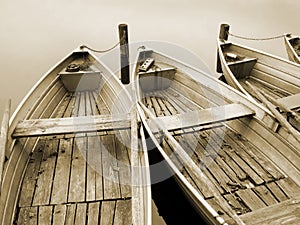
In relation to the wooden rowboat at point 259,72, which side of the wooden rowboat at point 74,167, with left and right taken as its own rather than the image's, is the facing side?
right

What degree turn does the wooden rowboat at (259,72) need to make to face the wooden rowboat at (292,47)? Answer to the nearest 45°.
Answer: approximately 90° to its right

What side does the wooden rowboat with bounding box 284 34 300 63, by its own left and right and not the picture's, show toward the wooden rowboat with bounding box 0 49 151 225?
left

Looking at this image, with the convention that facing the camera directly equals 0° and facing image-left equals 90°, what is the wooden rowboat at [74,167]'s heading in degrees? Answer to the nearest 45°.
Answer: approximately 180°

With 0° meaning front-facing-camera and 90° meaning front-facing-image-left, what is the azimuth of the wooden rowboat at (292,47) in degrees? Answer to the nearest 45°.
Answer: approximately 135°

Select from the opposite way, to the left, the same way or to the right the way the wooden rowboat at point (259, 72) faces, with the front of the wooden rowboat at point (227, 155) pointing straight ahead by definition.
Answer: the same way

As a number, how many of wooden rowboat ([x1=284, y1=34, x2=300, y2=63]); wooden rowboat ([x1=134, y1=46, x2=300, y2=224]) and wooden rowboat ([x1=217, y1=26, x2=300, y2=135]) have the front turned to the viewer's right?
0

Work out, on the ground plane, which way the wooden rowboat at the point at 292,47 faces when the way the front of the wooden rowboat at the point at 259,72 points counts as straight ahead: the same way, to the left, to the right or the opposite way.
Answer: the same way

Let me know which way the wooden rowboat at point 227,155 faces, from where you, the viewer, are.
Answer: facing away from the viewer and to the left of the viewer

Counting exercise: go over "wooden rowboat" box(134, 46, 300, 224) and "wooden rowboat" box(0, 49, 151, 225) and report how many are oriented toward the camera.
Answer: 0

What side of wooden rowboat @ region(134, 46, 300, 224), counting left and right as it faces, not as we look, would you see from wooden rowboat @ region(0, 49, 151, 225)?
left

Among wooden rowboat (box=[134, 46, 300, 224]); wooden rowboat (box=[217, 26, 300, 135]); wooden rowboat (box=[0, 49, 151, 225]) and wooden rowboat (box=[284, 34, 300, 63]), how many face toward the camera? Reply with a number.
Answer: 0

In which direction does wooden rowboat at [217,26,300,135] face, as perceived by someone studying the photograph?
facing away from the viewer and to the left of the viewer

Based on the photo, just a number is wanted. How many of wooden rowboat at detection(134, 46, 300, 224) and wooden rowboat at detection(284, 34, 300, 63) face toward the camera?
0
